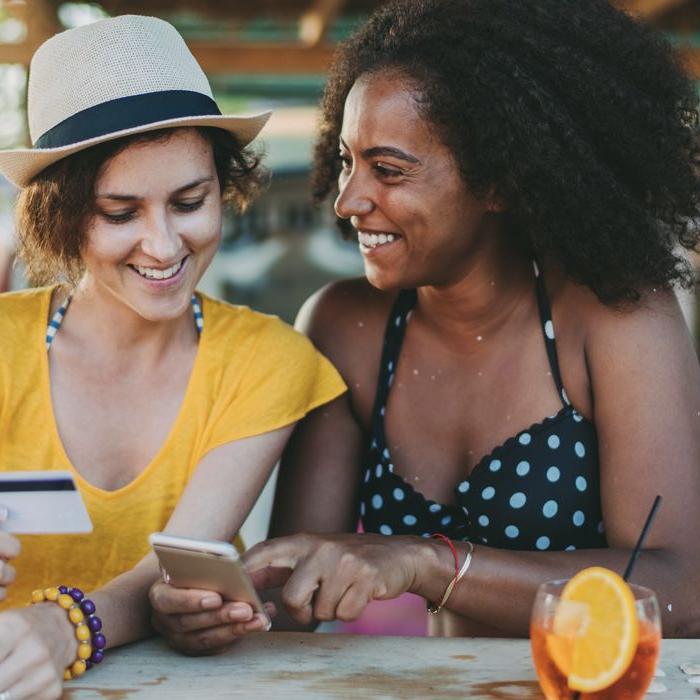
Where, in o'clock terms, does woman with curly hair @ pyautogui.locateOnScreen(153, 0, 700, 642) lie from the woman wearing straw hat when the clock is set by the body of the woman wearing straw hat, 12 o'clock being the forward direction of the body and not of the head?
The woman with curly hair is roughly at 9 o'clock from the woman wearing straw hat.

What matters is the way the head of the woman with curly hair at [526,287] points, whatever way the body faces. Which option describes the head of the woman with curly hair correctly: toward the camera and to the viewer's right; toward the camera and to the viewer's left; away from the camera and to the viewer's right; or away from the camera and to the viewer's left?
toward the camera and to the viewer's left

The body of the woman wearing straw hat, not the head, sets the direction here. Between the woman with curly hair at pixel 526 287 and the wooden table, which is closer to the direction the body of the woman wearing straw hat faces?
the wooden table

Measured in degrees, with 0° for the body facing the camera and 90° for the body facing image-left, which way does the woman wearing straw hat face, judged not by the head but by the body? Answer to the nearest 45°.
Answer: approximately 0°

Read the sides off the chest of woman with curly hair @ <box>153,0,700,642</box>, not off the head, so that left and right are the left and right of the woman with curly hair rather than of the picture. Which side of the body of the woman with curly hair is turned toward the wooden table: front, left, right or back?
front

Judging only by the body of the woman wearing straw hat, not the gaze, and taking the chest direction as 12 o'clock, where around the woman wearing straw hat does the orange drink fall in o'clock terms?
The orange drink is roughly at 11 o'clock from the woman wearing straw hat.

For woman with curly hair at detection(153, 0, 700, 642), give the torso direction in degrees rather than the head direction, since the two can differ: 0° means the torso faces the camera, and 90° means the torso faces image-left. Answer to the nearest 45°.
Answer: approximately 45°

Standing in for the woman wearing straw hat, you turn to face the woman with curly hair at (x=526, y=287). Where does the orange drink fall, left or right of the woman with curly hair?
right

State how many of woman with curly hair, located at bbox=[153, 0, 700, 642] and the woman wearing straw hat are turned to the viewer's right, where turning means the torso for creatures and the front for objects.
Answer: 0

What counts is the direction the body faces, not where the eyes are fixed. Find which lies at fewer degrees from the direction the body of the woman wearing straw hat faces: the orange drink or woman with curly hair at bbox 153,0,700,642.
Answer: the orange drink
